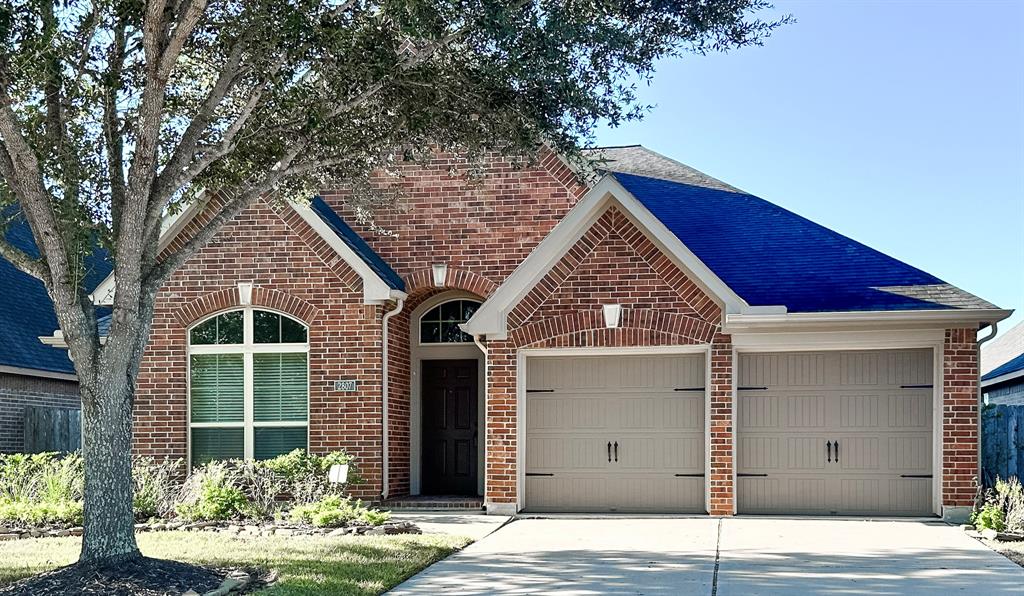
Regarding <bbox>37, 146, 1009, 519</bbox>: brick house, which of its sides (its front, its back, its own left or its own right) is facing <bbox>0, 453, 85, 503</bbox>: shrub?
right

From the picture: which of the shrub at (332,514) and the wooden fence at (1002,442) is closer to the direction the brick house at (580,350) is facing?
the shrub

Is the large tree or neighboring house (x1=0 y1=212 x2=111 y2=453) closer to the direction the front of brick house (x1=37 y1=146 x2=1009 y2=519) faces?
the large tree

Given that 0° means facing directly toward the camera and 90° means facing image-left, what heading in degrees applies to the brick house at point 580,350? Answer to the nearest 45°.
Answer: approximately 0°

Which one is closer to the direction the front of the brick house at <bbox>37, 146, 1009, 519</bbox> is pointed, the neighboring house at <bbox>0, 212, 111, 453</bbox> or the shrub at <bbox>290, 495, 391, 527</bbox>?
the shrub

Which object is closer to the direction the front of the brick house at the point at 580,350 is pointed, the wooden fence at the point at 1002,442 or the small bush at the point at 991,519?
the small bush

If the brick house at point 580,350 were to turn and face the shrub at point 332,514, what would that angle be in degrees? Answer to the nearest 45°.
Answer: approximately 45° to its right

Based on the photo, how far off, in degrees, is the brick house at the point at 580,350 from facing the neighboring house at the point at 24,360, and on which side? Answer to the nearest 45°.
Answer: approximately 135° to its right

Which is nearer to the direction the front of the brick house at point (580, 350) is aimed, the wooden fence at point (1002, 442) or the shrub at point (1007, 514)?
the shrub
